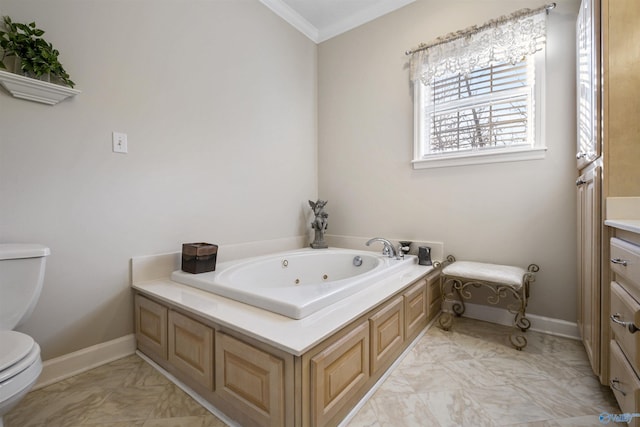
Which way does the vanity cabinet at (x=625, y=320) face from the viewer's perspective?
to the viewer's left

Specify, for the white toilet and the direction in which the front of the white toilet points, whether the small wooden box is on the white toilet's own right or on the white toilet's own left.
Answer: on the white toilet's own left

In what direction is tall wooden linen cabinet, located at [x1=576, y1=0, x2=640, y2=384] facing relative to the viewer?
to the viewer's left

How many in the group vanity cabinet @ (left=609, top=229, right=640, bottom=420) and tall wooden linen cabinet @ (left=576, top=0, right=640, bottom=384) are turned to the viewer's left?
2

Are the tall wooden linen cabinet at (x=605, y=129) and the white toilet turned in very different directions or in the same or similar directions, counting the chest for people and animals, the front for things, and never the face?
very different directions

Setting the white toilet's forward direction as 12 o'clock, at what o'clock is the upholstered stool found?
The upholstered stool is roughly at 10 o'clock from the white toilet.

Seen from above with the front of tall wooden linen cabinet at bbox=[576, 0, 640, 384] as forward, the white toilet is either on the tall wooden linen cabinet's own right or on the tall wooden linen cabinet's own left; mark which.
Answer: on the tall wooden linen cabinet's own left

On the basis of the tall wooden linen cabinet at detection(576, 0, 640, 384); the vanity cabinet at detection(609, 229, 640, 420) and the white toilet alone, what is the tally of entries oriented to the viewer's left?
2

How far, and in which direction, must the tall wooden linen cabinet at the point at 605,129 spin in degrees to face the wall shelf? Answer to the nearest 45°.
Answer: approximately 45° to its left
